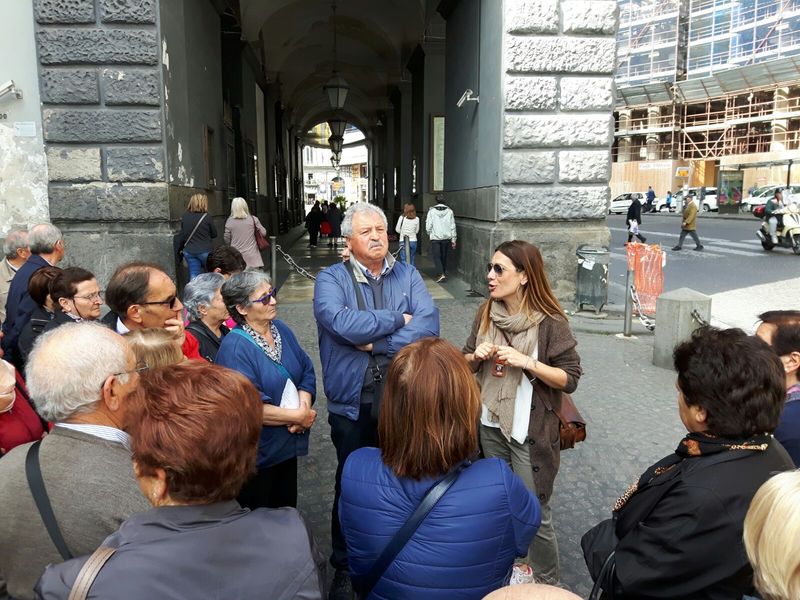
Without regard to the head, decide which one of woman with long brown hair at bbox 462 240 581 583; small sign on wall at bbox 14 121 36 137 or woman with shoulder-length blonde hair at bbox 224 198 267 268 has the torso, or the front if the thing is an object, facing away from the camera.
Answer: woman with shoulder-length blonde hair at bbox 224 198 267 268

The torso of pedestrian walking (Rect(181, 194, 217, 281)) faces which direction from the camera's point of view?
away from the camera

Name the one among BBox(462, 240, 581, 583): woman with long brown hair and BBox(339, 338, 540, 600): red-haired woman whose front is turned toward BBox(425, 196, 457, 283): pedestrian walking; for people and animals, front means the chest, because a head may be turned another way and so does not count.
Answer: the red-haired woman

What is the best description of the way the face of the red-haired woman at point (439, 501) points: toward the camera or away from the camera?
away from the camera

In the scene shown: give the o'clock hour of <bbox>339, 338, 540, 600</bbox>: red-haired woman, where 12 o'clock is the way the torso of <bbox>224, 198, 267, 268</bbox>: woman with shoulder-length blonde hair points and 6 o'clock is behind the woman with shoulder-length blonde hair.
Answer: The red-haired woman is roughly at 6 o'clock from the woman with shoulder-length blonde hair.

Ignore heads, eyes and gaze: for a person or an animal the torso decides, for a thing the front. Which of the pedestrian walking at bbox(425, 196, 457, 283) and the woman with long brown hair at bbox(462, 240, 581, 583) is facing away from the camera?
the pedestrian walking

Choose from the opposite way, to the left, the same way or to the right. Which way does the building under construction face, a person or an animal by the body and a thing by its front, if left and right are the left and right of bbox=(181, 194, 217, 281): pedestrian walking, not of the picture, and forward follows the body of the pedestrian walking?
to the left

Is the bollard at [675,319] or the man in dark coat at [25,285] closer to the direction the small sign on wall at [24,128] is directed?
the man in dark coat

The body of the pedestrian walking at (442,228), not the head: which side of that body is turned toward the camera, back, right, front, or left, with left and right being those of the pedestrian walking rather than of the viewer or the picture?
back

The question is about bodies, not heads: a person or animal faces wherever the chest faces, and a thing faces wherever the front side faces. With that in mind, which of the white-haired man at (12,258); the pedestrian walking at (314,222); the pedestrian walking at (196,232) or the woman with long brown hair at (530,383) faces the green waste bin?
the white-haired man

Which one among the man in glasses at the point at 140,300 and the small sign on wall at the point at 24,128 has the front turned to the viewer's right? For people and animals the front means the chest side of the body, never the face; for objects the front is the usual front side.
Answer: the man in glasses

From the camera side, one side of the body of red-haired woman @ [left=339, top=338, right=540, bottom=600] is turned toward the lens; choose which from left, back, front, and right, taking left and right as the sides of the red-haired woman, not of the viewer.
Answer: back

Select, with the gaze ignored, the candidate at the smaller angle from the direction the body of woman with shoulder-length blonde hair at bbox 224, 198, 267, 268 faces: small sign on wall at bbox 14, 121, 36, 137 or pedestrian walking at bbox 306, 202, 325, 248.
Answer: the pedestrian walking

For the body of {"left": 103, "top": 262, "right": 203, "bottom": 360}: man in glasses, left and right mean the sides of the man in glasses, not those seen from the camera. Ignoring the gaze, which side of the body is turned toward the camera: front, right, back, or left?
right
